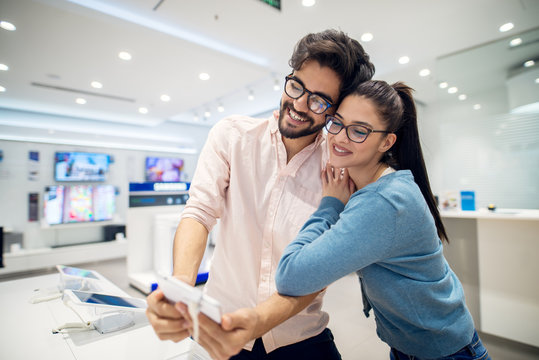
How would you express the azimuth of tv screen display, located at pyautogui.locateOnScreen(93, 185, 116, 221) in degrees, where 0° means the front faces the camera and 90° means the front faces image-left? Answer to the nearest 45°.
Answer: approximately 0°

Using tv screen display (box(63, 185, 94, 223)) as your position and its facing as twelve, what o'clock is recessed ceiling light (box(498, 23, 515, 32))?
The recessed ceiling light is roughly at 11 o'clock from the tv screen display.

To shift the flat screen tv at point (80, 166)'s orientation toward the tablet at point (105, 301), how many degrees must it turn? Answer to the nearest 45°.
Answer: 0° — it already faces it

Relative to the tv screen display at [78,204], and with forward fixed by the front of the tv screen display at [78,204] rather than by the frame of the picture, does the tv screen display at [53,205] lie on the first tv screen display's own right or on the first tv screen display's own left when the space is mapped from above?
on the first tv screen display's own right

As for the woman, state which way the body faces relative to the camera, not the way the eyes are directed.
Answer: to the viewer's left

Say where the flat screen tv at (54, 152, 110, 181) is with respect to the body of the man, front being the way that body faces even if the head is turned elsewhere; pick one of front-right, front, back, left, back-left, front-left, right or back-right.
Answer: back-right
